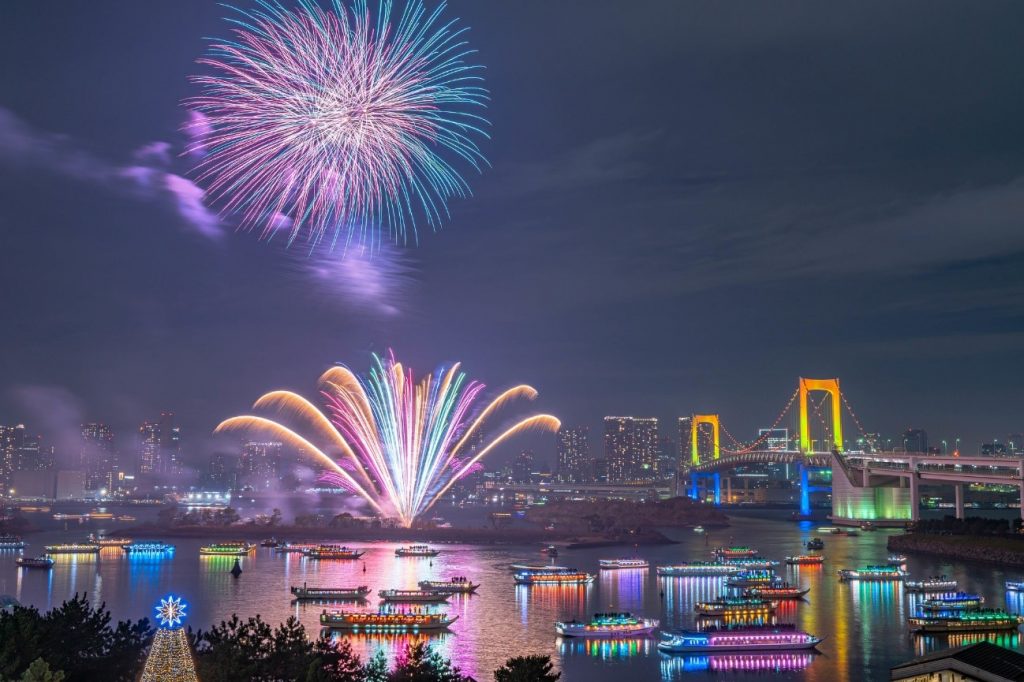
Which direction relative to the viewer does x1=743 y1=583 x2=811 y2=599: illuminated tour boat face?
to the viewer's right

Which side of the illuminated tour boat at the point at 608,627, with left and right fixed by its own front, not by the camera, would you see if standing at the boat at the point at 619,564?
left

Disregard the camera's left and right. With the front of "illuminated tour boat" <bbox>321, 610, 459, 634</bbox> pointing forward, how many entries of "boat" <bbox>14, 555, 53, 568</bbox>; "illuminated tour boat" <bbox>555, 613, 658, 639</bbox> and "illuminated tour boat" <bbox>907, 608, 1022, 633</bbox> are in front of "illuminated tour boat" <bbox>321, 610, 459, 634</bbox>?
2

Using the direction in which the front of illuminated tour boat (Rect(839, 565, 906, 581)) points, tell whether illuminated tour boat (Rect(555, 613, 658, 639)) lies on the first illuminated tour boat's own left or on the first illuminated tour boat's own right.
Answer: on the first illuminated tour boat's own right

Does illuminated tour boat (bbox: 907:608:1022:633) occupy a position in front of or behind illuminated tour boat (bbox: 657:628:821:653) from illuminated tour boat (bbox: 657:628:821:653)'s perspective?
in front

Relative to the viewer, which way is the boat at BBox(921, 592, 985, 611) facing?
to the viewer's right

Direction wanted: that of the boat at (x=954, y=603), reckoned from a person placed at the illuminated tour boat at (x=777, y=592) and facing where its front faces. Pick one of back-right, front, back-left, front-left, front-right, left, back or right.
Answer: front-right
